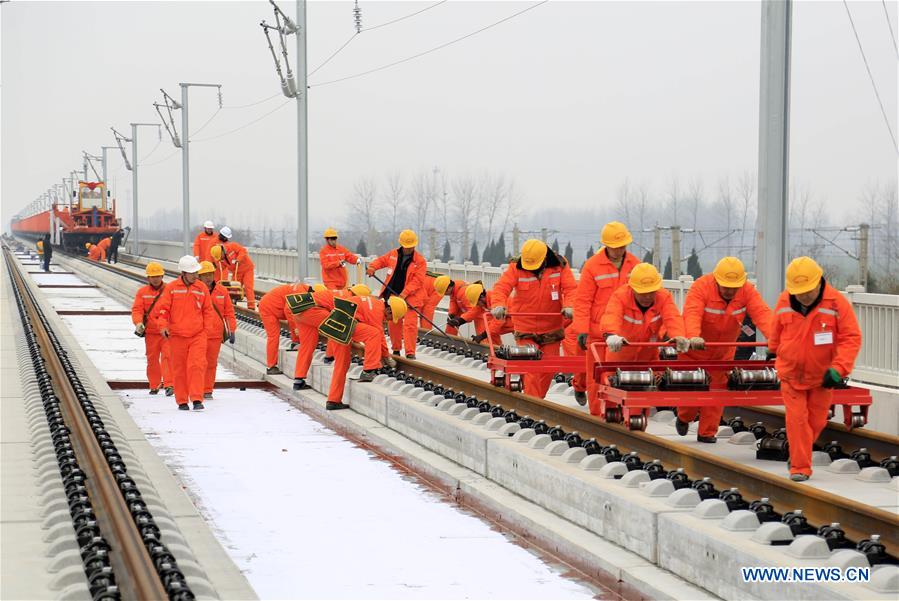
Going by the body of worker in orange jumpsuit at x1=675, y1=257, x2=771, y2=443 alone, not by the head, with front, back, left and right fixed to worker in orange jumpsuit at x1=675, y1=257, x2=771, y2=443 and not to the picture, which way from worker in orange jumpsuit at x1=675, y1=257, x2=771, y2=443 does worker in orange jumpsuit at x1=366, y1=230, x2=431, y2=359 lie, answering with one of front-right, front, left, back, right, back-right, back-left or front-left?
back-right

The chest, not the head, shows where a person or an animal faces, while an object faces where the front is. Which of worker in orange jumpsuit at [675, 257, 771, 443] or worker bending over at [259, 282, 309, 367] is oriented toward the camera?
the worker in orange jumpsuit

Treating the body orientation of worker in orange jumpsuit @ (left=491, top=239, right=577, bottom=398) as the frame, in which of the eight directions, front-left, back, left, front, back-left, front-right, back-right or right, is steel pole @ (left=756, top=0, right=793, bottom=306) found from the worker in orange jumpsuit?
left

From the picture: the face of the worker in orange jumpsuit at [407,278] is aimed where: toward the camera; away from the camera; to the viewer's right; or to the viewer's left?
toward the camera

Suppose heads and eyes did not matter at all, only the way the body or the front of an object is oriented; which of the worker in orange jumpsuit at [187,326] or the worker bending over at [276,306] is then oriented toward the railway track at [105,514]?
the worker in orange jumpsuit

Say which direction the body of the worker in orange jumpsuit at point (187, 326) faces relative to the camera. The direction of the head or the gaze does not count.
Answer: toward the camera

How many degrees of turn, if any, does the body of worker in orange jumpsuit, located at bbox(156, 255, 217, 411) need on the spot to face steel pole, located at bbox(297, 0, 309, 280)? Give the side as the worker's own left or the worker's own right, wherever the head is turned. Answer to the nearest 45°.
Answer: approximately 180°

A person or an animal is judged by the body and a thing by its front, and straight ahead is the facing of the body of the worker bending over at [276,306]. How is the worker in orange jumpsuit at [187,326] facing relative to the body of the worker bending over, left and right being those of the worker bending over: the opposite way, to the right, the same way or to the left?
to the right

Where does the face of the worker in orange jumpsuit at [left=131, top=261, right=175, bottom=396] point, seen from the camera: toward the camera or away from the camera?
toward the camera

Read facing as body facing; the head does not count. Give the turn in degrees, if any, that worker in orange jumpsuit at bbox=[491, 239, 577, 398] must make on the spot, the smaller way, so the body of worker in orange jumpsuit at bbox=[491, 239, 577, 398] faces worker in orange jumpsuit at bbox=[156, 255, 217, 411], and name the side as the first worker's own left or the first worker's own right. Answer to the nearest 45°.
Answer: approximately 90° to the first worker's own right

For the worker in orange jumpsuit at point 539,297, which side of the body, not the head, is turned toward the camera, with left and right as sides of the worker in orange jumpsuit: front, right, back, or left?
front

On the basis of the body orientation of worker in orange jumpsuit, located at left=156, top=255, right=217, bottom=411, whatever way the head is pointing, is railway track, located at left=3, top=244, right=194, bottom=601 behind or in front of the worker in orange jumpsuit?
in front

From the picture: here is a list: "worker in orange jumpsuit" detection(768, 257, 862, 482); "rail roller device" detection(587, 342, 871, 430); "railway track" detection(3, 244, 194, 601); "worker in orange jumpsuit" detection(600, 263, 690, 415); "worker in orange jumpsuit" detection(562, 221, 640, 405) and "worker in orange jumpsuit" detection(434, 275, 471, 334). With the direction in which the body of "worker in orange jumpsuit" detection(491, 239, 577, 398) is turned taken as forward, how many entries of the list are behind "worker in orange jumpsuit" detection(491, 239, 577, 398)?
1

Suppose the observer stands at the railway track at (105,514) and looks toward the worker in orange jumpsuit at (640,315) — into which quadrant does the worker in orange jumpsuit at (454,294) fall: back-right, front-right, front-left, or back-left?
front-left

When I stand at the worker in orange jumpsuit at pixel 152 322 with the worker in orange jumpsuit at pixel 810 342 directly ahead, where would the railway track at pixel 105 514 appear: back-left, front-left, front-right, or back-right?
front-right
